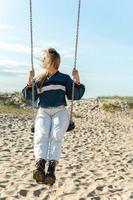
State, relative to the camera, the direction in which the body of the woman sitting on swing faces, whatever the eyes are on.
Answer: toward the camera
